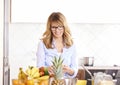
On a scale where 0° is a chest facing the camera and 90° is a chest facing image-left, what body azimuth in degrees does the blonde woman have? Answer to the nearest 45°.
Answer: approximately 0°

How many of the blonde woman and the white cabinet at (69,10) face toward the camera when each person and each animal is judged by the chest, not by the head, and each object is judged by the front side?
2

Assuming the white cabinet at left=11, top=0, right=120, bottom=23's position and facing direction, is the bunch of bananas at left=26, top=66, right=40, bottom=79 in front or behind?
in front

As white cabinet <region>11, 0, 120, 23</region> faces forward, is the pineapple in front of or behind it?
in front
